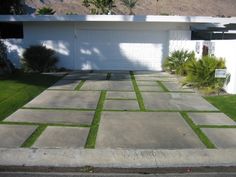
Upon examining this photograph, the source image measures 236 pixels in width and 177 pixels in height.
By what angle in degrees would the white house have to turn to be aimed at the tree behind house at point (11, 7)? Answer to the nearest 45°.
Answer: approximately 90° to its right

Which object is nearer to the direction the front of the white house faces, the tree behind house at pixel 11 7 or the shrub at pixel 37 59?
the shrub

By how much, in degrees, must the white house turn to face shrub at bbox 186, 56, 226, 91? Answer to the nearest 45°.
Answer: approximately 45° to its left

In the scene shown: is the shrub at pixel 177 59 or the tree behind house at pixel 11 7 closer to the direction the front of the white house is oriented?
the shrub

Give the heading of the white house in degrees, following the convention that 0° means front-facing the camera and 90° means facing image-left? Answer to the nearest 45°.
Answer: approximately 0°
